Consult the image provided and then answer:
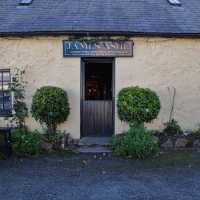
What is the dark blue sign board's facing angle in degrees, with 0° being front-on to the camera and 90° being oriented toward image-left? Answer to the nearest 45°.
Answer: approximately 0°

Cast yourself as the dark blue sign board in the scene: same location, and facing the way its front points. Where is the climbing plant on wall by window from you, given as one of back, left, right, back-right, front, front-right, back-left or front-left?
right

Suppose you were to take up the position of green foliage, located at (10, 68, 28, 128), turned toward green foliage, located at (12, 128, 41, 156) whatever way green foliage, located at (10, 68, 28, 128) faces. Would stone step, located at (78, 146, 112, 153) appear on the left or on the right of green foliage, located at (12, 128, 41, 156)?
left

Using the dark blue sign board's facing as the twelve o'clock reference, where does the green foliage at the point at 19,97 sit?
The green foliage is roughly at 3 o'clock from the dark blue sign board.
